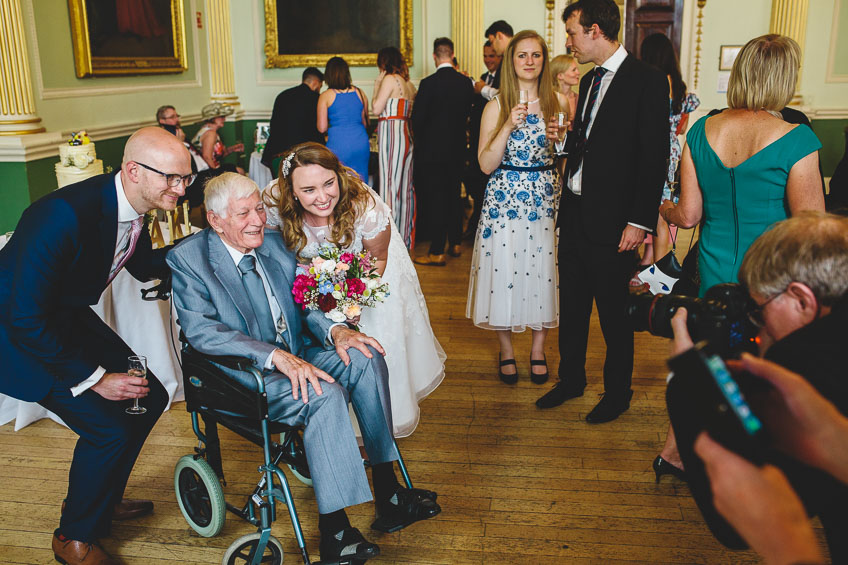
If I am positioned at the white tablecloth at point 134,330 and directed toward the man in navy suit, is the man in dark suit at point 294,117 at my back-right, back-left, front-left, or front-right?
back-left

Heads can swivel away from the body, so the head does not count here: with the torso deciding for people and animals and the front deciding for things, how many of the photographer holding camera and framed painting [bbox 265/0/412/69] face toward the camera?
1

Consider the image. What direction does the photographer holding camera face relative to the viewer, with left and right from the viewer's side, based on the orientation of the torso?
facing to the left of the viewer

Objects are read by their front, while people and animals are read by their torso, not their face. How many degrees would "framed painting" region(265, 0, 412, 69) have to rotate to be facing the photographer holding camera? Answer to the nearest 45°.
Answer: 0° — it already faces them

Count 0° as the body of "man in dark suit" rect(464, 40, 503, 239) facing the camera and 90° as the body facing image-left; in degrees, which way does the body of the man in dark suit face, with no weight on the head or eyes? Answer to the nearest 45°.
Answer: approximately 45°

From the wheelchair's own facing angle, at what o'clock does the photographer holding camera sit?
The photographer holding camera is roughly at 12 o'clock from the wheelchair.

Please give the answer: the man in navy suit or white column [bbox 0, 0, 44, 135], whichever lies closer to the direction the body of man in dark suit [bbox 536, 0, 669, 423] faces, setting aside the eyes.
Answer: the man in navy suit

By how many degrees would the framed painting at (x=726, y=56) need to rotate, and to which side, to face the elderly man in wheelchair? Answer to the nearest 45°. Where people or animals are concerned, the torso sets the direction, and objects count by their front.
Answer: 0° — it already faces them

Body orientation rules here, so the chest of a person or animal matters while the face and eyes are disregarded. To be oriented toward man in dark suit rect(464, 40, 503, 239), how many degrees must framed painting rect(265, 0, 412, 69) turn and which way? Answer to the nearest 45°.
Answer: approximately 45° to its left

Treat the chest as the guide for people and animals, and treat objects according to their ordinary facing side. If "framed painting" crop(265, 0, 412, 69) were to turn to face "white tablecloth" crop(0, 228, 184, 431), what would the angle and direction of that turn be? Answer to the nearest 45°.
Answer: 0° — it already faces it

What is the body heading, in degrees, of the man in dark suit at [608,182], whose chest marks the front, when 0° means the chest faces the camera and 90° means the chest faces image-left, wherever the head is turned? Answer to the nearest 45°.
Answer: approximately 45°

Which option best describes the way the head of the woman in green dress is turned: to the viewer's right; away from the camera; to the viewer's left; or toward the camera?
away from the camera

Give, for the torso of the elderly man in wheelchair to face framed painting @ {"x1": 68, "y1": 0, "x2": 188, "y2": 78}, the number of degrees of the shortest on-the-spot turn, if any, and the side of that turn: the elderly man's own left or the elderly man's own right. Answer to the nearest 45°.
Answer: approximately 135° to the elderly man's own left

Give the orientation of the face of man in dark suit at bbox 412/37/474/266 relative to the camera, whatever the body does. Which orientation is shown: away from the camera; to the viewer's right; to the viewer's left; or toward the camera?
away from the camera
